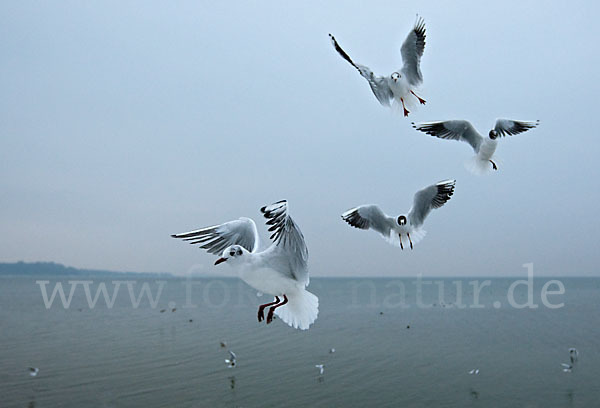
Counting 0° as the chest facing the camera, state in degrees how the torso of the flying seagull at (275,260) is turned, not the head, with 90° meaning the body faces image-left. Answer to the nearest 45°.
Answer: approximately 45°

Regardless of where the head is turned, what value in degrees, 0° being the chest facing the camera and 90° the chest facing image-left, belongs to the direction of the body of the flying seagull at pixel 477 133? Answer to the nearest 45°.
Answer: approximately 315°

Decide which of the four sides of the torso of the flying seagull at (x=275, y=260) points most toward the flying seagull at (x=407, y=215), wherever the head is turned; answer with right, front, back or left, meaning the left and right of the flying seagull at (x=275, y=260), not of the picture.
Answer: back

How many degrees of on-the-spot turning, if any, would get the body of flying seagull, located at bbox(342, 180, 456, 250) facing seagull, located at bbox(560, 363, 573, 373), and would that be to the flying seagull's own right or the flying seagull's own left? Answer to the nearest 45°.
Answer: approximately 180°

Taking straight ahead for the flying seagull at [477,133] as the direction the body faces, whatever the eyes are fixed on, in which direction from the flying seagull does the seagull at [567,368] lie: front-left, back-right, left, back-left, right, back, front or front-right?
back-left

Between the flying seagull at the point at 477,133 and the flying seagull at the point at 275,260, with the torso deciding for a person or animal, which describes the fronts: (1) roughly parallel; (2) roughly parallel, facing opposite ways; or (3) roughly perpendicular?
roughly perpendicular

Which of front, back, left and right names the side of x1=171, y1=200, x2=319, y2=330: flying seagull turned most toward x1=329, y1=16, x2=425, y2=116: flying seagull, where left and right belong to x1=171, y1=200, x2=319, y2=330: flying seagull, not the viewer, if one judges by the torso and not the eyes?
back
